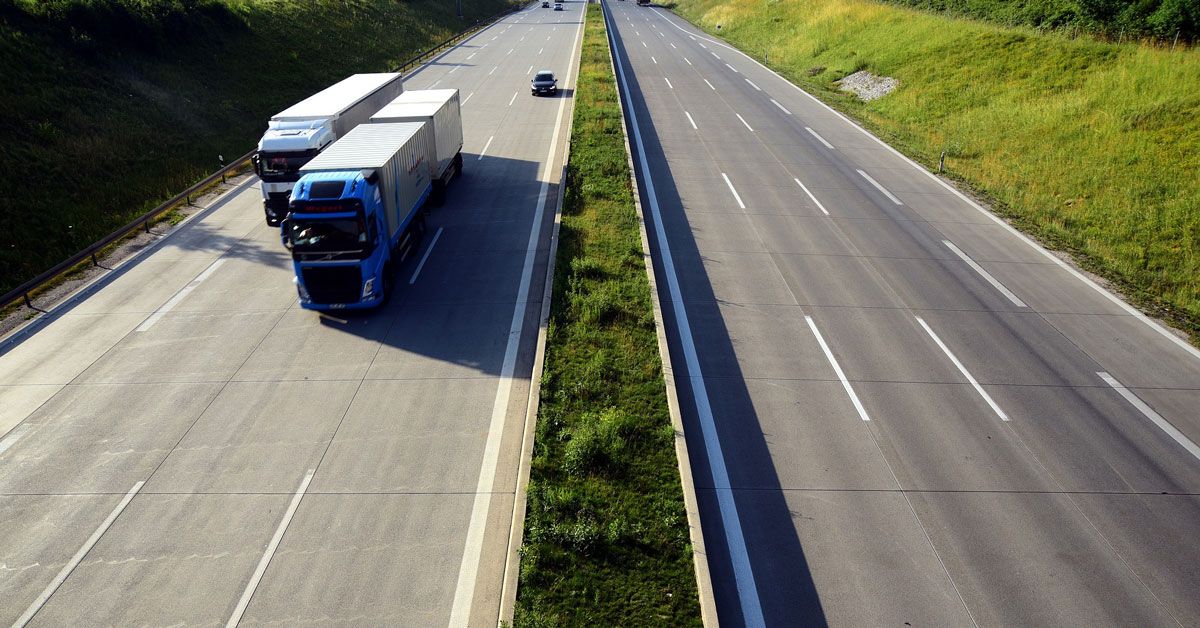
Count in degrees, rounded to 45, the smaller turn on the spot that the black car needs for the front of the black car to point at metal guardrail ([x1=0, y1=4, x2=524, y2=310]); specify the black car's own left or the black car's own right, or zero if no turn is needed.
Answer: approximately 45° to the black car's own right

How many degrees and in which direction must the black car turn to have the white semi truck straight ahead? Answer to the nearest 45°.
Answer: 0° — it already faces it

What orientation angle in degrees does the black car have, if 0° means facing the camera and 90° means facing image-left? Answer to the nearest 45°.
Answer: approximately 0°
